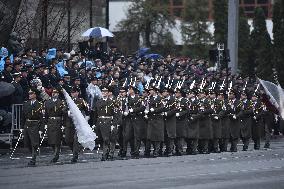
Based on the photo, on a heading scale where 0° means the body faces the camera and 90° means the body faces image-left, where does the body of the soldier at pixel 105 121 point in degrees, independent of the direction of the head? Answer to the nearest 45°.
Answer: approximately 0°
